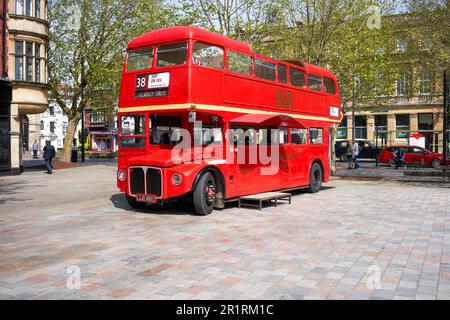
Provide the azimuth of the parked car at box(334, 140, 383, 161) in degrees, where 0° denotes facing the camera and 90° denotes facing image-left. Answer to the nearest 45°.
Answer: approximately 270°

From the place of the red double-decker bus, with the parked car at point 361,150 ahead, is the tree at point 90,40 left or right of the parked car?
left

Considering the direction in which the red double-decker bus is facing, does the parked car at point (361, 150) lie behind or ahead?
behind

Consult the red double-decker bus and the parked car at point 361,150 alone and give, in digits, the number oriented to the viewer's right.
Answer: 1

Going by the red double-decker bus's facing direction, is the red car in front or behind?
behind

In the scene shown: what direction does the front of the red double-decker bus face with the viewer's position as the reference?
facing the viewer and to the left of the viewer

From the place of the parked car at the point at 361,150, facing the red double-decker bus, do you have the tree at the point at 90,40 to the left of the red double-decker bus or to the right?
right
